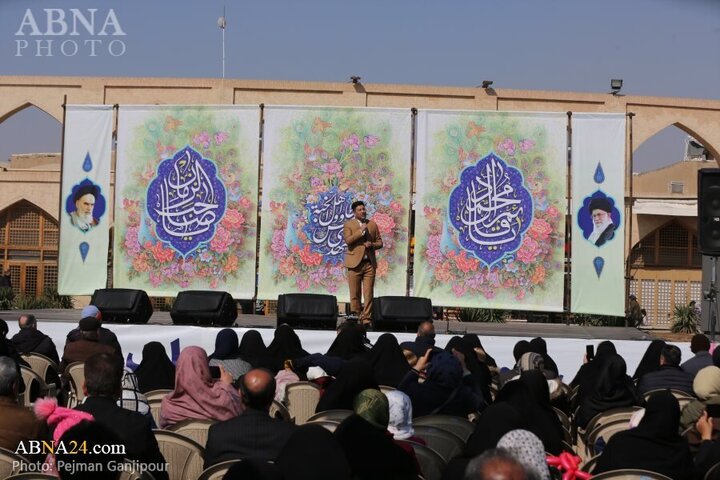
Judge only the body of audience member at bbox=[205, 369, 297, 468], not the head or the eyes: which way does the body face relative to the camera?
away from the camera

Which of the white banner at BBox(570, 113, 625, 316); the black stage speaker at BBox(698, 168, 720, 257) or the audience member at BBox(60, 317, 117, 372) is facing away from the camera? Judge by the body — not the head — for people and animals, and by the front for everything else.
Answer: the audience member

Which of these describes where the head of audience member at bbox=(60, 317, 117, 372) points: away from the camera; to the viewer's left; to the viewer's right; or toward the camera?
away from the camera

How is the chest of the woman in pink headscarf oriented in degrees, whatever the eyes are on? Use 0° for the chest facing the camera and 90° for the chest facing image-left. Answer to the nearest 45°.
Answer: approximately 180°

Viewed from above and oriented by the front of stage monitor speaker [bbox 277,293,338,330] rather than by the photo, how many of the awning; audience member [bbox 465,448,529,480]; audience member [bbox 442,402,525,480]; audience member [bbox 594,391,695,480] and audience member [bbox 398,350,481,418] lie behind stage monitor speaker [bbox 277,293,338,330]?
4

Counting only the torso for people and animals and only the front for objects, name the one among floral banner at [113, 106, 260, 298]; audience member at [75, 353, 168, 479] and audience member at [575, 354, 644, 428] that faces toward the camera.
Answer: the floral banner

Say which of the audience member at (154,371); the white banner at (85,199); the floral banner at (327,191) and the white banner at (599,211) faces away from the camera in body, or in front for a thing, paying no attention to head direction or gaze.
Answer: the audience member

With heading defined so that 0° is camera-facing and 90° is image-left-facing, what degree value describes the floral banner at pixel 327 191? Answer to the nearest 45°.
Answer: approximately 0°

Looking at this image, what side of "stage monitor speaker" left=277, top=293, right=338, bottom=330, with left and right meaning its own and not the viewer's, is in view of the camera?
back

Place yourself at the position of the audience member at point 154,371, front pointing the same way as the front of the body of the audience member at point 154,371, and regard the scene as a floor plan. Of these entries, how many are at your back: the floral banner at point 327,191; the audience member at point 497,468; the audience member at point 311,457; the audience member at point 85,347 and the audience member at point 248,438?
3

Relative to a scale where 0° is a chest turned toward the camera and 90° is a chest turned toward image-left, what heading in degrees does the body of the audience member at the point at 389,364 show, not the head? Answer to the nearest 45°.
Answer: approximately 180°

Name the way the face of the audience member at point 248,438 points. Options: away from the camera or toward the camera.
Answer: away from the camera

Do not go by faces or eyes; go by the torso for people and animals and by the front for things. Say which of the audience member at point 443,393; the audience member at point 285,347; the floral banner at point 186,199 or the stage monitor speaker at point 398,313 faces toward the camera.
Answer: the floral banner

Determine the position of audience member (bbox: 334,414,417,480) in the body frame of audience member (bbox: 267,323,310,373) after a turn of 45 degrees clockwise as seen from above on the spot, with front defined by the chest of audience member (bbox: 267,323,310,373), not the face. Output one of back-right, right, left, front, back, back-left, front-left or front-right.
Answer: back-right

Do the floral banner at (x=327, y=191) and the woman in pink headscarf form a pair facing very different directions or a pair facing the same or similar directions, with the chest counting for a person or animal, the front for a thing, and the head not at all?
very different directions

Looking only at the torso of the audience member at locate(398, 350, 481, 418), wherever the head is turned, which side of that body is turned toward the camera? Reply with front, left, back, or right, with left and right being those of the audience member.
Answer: back

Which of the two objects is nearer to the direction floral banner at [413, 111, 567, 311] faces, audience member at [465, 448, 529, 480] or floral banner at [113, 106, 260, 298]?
the audience member

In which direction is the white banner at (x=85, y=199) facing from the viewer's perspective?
toward the camera
